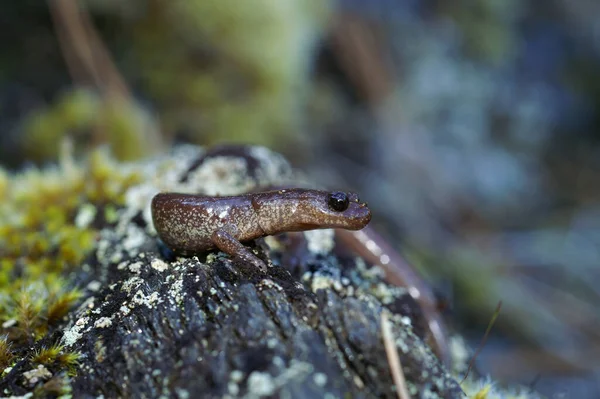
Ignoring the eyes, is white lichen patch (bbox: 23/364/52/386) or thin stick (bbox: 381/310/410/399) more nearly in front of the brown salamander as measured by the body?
the thin stick

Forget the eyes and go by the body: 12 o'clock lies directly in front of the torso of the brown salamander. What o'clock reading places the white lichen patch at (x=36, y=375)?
The white lichen patch is roughly at 4 o'clock from the brown salamander.

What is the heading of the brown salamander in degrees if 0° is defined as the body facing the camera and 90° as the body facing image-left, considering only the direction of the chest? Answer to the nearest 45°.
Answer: approximately 270°

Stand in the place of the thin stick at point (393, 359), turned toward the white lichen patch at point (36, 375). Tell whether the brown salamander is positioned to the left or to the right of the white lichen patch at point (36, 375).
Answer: right

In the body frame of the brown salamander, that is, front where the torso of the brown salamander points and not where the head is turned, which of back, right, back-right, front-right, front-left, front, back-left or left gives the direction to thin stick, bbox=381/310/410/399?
front-right

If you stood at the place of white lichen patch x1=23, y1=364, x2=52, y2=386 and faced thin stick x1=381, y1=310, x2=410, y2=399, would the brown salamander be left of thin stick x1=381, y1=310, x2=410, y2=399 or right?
left
